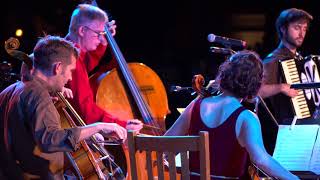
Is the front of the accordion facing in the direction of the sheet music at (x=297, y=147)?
yes

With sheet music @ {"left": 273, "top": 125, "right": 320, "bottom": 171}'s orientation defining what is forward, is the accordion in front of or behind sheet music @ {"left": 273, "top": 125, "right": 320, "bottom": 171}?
behind

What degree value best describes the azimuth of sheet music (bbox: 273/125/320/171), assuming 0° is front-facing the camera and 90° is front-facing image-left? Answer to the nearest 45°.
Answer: approximately 0°

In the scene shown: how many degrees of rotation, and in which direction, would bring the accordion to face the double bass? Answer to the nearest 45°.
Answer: approximately 45° to its right

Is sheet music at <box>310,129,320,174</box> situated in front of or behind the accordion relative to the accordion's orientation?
in front

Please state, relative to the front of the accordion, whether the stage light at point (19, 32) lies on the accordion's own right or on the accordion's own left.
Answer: on the accordion's own right

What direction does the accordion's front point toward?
toward the camera
